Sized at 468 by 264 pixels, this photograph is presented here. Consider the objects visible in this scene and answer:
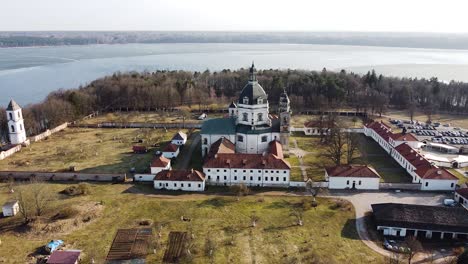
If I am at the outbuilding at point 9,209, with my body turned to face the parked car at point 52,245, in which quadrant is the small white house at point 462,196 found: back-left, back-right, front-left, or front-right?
front-left

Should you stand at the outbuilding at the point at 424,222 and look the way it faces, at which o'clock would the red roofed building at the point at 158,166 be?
The red roofed building is roughly at 3 o'clock from the outbuilding.

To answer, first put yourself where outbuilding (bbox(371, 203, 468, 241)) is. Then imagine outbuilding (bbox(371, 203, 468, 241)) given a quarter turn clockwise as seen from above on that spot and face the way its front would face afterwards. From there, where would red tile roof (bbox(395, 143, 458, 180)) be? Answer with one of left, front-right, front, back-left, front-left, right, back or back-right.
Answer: right

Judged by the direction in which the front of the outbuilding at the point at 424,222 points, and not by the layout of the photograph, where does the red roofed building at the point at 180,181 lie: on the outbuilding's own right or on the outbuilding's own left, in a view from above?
on the outbuilding's own right

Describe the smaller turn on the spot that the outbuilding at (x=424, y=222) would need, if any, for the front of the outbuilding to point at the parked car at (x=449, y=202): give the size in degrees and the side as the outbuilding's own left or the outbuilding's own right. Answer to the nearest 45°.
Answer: approximately 180°

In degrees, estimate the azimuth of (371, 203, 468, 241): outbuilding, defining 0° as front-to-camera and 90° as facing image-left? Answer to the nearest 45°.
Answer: approximately 0°

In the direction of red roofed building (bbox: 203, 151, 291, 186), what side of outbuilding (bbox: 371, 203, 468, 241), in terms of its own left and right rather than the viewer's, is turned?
right

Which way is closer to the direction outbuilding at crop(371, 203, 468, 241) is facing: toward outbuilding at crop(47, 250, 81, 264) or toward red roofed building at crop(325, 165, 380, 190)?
the outbuilding

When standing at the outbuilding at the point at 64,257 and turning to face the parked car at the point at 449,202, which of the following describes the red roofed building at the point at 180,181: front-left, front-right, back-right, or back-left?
front-left

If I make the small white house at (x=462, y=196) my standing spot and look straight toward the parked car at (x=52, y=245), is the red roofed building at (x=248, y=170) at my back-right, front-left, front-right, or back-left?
front-right

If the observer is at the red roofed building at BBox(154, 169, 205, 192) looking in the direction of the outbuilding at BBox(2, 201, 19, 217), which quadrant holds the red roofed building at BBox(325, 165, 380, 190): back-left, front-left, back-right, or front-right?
back-left

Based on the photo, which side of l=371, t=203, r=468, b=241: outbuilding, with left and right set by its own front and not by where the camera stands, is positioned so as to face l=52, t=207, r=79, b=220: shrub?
right

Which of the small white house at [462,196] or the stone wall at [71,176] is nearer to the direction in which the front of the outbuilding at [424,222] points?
the stone wall
